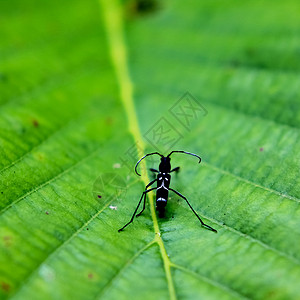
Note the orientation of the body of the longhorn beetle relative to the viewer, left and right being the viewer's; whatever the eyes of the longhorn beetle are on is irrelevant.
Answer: facing away from the viewer
